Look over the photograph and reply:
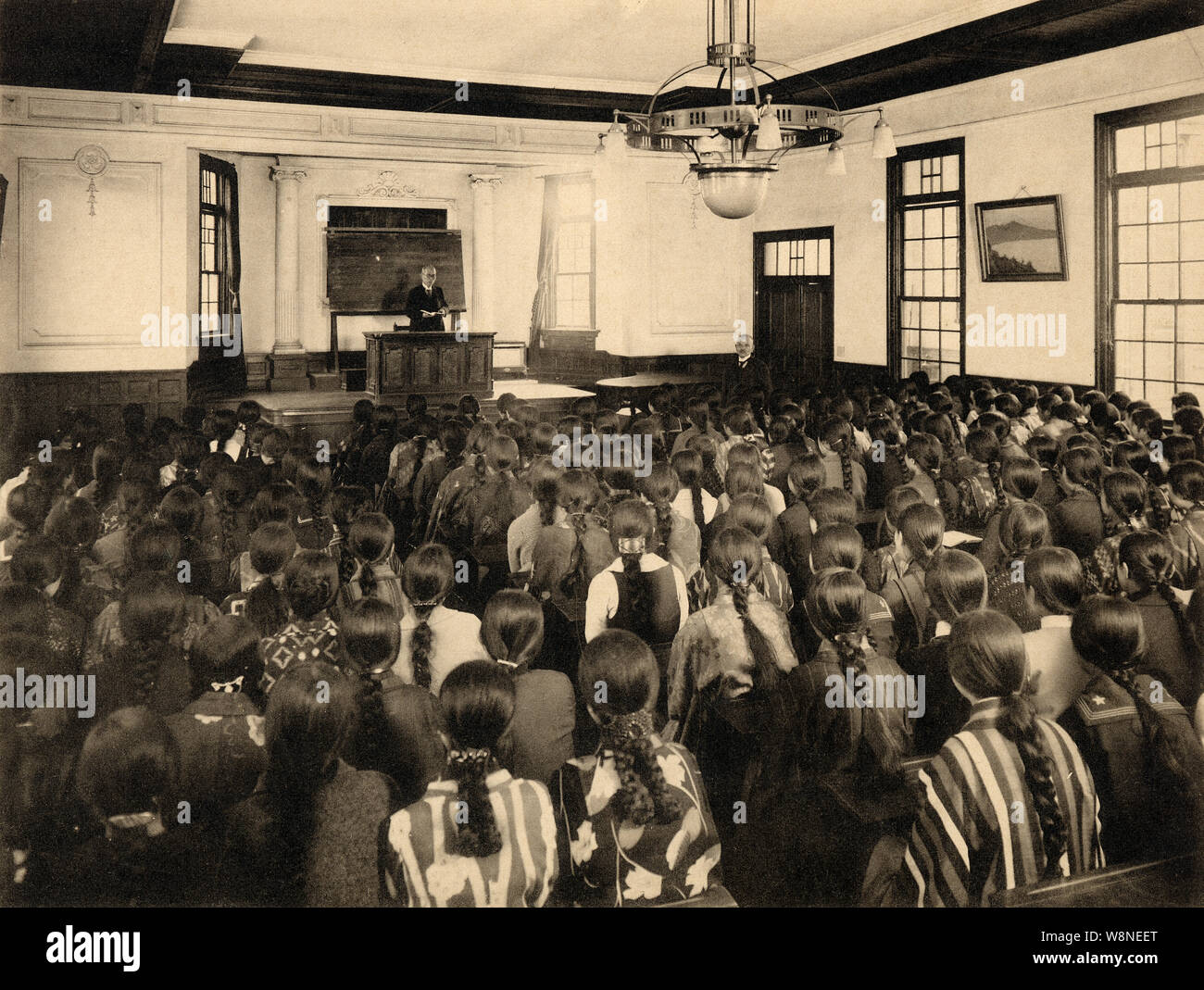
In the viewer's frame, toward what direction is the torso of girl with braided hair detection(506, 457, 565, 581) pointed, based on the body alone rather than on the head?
away from the camera

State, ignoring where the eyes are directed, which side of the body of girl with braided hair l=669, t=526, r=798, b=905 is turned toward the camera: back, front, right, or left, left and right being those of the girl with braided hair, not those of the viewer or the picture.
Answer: back

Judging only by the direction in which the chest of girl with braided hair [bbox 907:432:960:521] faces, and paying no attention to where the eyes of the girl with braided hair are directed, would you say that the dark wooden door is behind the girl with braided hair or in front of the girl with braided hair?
in front

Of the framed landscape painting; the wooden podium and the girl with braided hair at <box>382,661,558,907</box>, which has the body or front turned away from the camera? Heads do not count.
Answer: the girl with braided hair

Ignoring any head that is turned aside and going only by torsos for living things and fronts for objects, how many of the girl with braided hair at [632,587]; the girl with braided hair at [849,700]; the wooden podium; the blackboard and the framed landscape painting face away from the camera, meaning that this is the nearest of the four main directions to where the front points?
2

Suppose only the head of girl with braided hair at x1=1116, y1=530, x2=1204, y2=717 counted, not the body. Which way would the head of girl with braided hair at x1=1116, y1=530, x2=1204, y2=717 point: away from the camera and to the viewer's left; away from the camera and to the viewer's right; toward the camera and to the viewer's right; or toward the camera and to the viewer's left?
away from the camera and to the viewer's left

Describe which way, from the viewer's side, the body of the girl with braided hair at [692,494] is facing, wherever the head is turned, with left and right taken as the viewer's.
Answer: facing away from the viewer

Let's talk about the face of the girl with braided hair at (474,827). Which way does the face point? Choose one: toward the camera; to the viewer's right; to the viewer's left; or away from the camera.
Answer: away from the camera

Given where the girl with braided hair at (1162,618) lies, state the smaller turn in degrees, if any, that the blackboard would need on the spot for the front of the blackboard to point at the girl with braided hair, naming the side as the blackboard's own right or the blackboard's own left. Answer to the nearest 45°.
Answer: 0° — it already faces them

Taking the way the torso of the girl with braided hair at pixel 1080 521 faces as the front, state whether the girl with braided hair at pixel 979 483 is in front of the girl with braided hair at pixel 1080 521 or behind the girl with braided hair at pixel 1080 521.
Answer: in front

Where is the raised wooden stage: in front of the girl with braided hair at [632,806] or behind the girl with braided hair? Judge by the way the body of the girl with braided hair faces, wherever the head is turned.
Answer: in front

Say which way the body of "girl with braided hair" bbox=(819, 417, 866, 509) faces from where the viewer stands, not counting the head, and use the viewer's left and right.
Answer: facing away from the viewer and to the left of the viewer

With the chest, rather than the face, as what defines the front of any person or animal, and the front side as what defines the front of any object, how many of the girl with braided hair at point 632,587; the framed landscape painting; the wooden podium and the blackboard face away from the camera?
1

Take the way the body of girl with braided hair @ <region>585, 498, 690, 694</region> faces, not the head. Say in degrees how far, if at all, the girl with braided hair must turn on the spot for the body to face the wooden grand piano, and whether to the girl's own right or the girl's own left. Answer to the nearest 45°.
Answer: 0° — they already face it

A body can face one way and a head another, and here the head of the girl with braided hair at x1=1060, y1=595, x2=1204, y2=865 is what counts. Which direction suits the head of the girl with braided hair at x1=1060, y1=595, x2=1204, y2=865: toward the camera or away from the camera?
away from the camera

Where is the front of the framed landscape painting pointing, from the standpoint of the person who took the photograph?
facing the viewer and to the left of the viewer

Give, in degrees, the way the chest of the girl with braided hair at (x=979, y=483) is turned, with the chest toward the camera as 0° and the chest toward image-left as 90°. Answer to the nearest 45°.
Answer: approximately 135°
